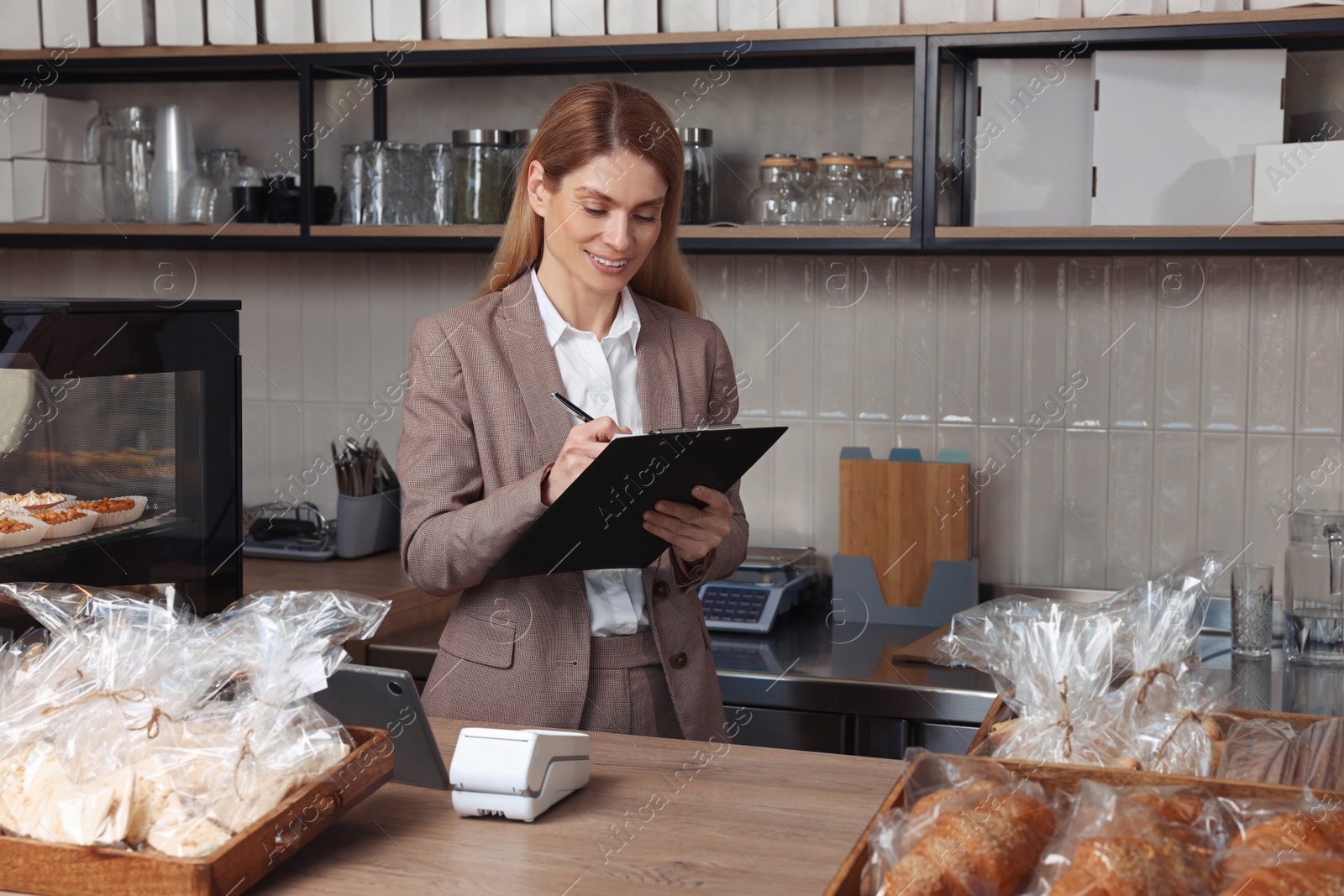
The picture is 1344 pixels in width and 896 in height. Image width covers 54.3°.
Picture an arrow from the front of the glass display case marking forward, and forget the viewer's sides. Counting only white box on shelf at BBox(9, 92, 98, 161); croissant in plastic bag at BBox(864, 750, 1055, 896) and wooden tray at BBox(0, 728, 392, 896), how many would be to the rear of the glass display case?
1

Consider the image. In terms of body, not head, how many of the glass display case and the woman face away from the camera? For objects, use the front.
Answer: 0

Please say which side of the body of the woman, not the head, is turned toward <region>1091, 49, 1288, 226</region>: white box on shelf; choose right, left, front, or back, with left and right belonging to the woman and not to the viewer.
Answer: left

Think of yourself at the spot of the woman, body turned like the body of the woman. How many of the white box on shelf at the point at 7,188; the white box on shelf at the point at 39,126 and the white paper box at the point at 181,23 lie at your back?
3

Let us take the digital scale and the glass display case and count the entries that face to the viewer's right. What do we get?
0

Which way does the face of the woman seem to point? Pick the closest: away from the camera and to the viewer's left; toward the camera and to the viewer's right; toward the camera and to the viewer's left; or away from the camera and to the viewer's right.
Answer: toward the camera and to the viewer's right

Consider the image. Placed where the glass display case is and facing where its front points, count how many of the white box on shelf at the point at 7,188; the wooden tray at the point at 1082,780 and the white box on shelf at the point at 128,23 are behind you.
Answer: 2
